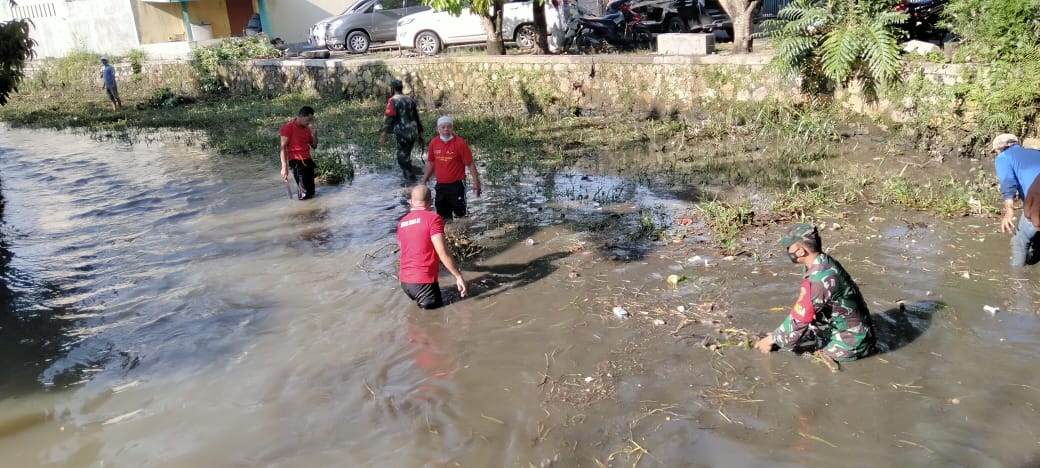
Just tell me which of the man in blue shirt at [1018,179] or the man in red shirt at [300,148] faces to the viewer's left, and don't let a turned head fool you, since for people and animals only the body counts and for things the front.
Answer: the man in blue shirt

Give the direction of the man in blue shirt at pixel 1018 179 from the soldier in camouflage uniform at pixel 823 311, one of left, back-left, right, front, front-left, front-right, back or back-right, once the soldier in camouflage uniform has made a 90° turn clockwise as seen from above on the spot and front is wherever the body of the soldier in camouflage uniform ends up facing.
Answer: front-right

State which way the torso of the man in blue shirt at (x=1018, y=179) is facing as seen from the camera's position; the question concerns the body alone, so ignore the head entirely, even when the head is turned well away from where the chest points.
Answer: to the viewer's left

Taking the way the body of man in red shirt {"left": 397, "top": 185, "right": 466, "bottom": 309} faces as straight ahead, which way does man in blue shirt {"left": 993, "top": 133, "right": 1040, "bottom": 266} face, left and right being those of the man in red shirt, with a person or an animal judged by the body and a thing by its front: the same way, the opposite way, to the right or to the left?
to the left

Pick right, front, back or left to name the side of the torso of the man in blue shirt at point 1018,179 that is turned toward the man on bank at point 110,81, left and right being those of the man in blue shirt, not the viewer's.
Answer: front

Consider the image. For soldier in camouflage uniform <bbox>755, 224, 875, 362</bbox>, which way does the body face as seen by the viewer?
to the viewer's left

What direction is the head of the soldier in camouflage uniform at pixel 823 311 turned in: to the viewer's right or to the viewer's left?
to the viewer's left

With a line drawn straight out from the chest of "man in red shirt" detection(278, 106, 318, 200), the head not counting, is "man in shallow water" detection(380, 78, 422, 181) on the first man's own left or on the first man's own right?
on the first man's own left

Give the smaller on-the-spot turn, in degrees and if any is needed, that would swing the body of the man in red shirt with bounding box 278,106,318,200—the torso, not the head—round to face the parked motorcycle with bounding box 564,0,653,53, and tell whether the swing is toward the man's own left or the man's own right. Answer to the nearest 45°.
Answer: approximately 90° to the man's own left

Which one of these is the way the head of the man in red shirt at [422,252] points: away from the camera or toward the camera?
away from the camera

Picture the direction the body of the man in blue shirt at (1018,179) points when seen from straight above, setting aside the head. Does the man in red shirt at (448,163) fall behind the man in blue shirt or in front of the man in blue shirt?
in front

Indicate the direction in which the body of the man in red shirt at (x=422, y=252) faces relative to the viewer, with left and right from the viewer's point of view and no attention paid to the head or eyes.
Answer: facing away from the viewer and to the right of the viewer

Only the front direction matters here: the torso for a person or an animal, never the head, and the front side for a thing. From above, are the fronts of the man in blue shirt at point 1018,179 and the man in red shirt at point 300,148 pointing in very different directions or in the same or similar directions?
very different directions
